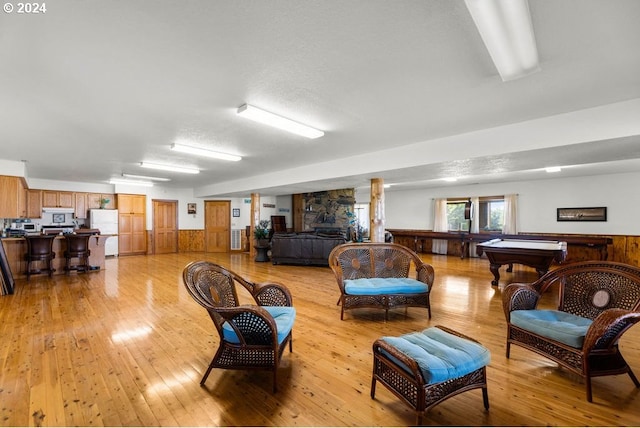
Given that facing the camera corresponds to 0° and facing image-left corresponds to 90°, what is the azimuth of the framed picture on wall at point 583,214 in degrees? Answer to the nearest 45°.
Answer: approximately 0°

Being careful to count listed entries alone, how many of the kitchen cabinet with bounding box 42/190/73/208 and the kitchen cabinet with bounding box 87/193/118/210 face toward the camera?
2

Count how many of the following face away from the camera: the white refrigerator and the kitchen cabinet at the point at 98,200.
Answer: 0

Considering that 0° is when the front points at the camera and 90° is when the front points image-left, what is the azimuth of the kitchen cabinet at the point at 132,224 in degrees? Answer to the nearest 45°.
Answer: approximately 0°

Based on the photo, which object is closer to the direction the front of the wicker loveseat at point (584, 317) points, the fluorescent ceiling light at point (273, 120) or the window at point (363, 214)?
the fluorescent ceiling light

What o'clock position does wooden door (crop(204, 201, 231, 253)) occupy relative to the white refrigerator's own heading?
The wooden door is roughly at 9 o'clock from the white refrigerator.

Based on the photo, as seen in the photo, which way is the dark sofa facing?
away from the camera

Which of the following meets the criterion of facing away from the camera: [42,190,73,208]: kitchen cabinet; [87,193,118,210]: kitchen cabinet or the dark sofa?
the dark sofa

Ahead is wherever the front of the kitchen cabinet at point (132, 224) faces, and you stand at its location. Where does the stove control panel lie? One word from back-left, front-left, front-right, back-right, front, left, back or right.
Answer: front-right

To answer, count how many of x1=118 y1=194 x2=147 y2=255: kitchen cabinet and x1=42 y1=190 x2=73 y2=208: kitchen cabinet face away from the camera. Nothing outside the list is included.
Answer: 0

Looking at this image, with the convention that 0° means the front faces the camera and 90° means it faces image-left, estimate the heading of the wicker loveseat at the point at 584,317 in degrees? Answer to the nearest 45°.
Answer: approximately 45°

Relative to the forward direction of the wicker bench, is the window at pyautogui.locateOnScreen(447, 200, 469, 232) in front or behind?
behind
